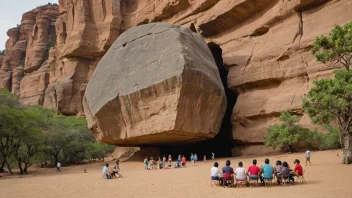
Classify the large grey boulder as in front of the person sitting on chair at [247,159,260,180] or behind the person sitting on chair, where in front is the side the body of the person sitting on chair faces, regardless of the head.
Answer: in front

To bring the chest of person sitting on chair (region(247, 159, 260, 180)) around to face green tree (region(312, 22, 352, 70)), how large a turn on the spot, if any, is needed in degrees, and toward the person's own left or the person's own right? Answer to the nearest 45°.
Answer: approximately 45° to the person's own right

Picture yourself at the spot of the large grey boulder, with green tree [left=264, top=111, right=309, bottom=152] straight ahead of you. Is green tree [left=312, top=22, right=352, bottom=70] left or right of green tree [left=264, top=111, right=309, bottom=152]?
right

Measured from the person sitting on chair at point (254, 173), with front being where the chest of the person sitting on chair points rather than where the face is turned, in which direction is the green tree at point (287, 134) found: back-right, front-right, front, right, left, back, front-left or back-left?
front

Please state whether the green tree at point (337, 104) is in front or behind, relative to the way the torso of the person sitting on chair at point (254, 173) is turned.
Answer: in front
